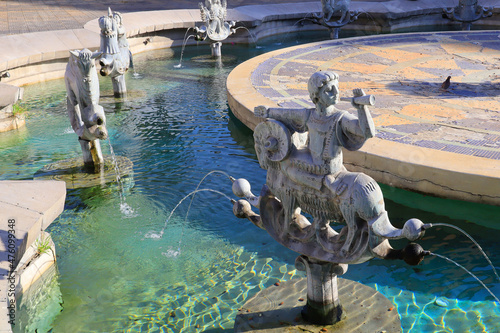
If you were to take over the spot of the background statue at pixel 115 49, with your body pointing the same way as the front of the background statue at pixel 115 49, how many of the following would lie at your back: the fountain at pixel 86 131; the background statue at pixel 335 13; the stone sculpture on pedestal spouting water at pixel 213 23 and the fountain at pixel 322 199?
2

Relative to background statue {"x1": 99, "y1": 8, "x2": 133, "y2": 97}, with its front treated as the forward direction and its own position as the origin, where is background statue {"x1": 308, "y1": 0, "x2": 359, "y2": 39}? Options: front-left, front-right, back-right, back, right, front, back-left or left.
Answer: back

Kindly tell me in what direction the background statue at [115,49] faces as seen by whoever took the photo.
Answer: facing the viewer and to the left of the viewer

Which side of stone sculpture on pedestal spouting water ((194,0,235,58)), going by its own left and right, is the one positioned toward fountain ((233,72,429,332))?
front

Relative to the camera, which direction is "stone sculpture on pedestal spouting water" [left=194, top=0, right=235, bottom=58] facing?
toward the camera

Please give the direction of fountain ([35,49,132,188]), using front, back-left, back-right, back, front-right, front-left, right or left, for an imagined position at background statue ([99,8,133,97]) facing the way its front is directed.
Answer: front-left

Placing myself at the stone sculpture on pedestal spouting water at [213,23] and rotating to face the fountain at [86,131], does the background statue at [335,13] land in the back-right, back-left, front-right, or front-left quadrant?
back-left

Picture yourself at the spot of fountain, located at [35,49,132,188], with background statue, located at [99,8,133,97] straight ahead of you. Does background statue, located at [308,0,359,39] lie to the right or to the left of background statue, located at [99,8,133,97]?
right

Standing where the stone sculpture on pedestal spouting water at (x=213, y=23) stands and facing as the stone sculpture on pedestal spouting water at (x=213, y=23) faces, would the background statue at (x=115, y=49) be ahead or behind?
ahead

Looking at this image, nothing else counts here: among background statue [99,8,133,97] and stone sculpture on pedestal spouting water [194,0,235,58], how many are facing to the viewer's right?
0

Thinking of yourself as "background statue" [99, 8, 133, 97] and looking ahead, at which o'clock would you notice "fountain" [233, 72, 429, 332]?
The fountain is roughly at 10 o'clock from the background statue.

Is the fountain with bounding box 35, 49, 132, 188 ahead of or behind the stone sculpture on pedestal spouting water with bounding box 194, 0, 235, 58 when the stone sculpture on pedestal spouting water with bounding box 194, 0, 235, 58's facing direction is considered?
ahead

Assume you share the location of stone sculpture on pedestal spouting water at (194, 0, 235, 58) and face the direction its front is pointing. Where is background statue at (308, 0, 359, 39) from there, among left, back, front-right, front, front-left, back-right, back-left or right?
back-left
